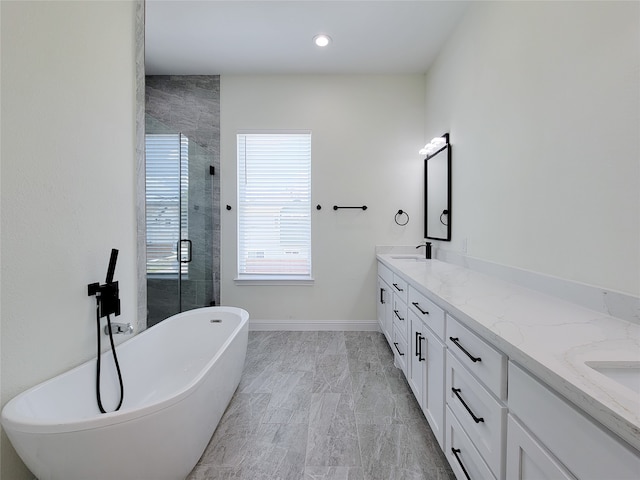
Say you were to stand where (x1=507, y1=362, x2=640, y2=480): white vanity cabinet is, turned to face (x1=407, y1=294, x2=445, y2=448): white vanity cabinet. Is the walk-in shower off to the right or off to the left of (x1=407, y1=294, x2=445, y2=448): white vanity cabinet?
left

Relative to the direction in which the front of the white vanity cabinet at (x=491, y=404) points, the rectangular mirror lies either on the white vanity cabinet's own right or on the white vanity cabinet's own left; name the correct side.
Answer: on the white vanity cabinet's own right

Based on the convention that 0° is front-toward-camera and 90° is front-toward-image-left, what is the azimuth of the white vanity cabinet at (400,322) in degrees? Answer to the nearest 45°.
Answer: approximately 90°

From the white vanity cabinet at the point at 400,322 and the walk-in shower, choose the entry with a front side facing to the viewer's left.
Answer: the white vanity cabinet

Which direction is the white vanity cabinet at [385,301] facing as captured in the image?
to the viewer's left

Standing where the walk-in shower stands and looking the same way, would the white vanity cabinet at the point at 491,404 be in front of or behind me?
in front

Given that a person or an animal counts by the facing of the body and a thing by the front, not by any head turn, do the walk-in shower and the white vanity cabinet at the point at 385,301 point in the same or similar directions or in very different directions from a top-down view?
very different directions

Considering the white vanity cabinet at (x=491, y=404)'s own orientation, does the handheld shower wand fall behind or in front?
in front

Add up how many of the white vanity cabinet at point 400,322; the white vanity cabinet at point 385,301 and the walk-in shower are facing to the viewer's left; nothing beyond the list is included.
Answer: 2

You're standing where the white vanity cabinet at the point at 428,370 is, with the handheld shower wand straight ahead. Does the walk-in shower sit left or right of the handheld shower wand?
right

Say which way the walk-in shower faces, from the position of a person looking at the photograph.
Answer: facing the viewer and to the right of the viewer

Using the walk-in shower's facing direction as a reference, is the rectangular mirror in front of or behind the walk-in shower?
in front

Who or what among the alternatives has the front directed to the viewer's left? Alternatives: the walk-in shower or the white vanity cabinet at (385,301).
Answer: the white vanity cabinet

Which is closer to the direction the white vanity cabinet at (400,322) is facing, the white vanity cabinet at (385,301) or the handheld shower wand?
the handheld shower wand
